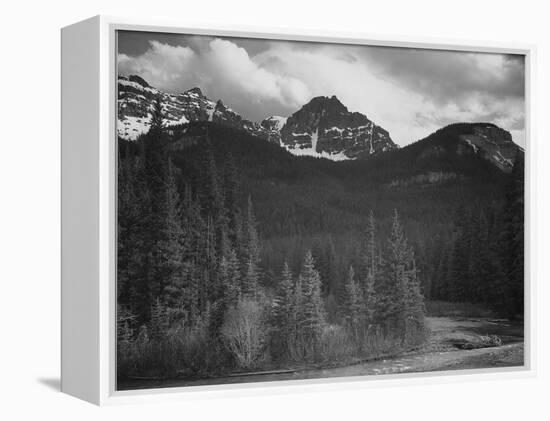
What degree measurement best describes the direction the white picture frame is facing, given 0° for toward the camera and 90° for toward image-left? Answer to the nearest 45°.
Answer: approximately 315°
